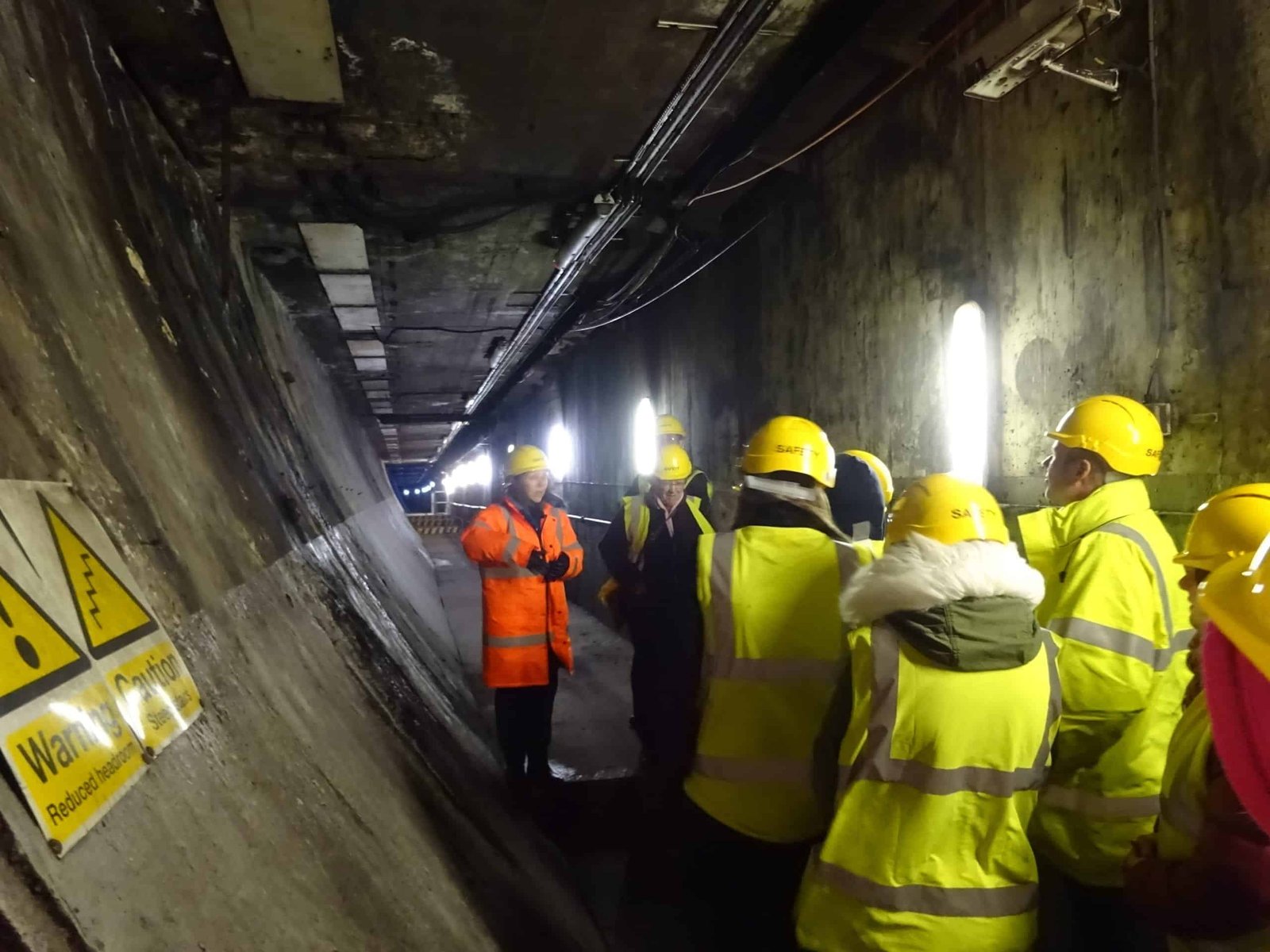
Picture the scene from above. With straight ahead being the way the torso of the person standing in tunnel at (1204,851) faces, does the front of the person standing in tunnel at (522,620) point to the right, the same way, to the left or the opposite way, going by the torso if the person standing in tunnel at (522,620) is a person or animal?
the opposite way

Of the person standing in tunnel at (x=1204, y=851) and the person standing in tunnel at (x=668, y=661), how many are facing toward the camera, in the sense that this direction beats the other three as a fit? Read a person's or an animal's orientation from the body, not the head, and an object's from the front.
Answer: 1

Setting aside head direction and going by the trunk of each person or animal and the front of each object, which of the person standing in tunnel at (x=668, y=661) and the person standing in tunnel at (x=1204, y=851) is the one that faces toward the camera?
the person standing in tunnel at (x=668, y=661)

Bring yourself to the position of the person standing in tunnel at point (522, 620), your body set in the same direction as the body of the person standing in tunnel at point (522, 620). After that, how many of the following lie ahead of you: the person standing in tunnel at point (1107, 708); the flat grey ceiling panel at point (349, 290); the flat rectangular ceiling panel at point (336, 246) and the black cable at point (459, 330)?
1

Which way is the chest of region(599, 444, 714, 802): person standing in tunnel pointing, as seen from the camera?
toward the camera

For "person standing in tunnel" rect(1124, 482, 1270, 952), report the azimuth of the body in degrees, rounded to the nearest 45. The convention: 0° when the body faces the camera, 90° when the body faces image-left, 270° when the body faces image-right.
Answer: approximately 90°

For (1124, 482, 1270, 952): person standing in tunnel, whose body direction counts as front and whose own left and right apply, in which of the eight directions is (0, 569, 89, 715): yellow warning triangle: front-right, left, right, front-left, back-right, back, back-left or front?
front-left

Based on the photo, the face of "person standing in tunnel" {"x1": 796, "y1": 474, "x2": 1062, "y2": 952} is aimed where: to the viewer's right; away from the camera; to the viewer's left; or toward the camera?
away from the camera

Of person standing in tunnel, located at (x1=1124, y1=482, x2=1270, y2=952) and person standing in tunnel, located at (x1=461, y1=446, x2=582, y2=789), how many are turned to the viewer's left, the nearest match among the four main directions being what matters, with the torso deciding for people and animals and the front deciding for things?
1

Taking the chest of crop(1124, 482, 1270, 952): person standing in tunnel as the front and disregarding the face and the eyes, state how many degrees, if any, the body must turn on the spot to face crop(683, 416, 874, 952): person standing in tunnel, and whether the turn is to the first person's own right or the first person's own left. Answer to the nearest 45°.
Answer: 0° — they already face them

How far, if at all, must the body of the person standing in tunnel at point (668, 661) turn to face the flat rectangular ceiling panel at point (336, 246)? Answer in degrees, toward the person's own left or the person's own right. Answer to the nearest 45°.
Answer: approximately 135° to the person's own right

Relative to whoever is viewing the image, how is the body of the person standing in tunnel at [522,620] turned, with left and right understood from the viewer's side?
facing the viewer and to the right of the viewer
